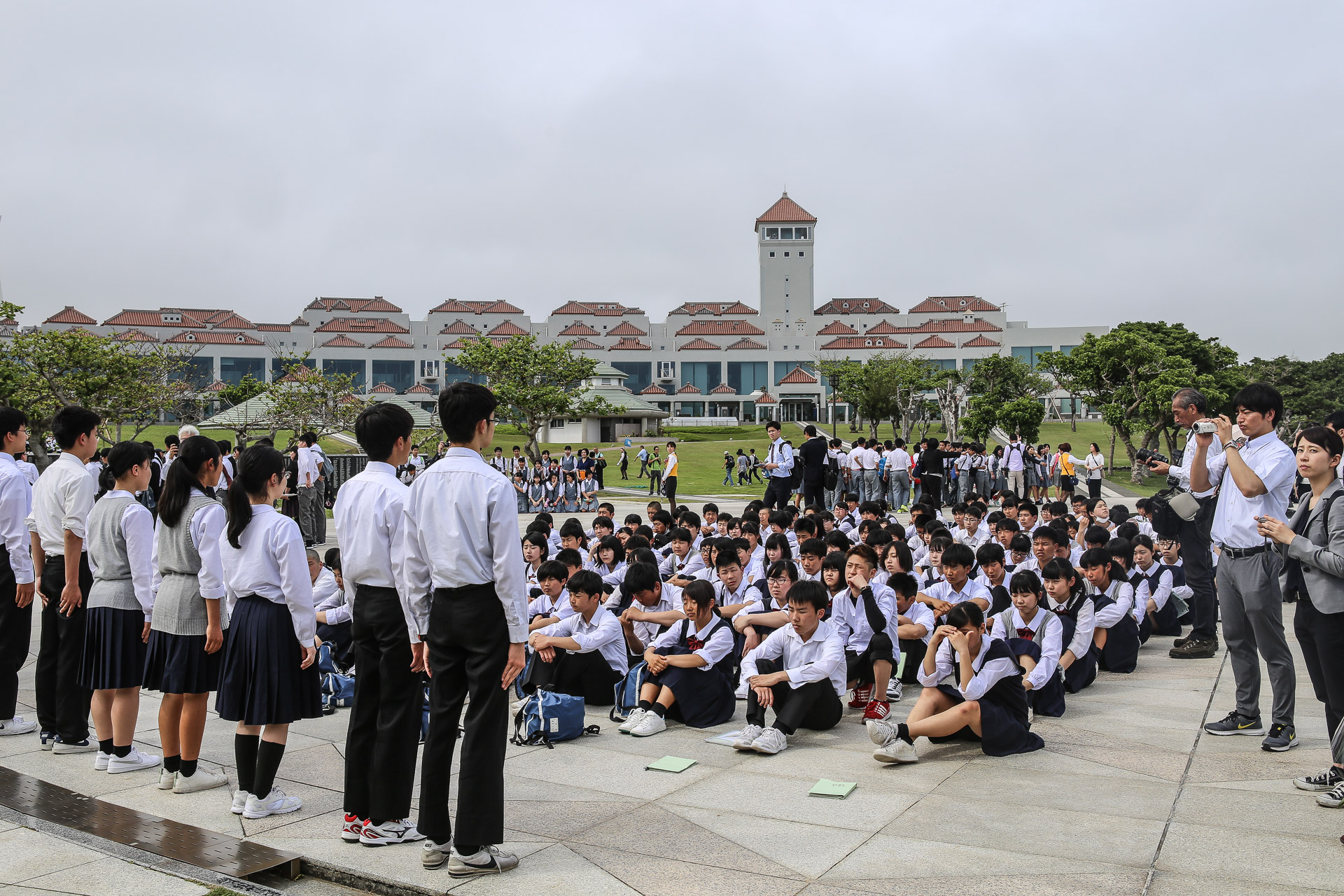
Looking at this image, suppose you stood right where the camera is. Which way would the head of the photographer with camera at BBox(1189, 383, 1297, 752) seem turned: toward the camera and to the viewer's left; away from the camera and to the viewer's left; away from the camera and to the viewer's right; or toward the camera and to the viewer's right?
toward the camera and to the viewer's left

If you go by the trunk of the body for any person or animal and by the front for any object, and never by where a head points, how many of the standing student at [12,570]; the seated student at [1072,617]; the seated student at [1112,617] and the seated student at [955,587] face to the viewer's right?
1

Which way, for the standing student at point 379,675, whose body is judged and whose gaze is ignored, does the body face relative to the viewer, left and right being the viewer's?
facing away from the viewer and to the right of the viewer

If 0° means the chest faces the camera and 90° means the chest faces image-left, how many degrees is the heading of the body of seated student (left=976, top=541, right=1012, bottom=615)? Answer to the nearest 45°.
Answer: approximately 45°

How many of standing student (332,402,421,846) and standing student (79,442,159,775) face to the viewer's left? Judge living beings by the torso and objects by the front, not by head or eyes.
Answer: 0

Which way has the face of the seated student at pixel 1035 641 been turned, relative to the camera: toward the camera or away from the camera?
toward the camera

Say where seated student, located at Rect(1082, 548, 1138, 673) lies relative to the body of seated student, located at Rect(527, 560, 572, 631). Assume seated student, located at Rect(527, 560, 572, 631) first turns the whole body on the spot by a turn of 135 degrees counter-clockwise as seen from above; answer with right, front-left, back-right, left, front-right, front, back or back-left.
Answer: front

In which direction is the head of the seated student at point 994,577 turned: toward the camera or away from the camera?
toward the camera

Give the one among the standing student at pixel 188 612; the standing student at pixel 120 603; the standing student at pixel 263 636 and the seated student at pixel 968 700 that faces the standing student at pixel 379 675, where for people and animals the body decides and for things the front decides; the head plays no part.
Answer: the seated student

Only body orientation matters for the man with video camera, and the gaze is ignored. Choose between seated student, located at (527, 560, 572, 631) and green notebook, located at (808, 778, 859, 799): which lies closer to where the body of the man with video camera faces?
the seated student

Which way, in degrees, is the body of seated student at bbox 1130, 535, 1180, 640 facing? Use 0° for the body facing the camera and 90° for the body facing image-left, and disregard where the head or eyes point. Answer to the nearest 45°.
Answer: approximately 45°

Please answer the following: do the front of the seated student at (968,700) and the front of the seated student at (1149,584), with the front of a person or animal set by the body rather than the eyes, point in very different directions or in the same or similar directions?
same or similar directions

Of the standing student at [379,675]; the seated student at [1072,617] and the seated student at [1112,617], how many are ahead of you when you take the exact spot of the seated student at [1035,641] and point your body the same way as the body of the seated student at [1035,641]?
1

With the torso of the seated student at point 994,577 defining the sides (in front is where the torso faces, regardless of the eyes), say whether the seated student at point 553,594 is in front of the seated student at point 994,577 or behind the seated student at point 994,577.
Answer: in front

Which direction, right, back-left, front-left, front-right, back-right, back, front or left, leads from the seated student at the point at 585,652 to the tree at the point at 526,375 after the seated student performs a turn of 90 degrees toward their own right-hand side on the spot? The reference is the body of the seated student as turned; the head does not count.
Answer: front-right

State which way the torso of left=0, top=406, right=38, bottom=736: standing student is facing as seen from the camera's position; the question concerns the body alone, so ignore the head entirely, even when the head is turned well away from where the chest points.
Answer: to the viewer's right

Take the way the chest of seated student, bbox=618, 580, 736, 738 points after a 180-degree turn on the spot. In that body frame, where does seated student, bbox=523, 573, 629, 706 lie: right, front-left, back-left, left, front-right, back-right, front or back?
left

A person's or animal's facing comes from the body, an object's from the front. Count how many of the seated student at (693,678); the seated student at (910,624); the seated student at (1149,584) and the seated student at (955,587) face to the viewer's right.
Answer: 0
